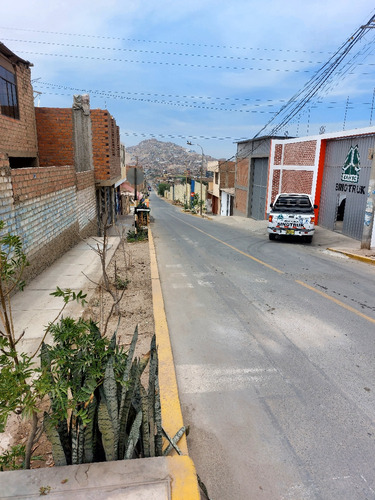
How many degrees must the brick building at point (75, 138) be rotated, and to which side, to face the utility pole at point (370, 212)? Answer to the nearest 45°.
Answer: approximately 45° to its right

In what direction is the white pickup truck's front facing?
away from the camera

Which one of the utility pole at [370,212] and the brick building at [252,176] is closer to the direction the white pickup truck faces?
the brick building

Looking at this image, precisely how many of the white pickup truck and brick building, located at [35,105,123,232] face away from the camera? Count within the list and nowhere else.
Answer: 1

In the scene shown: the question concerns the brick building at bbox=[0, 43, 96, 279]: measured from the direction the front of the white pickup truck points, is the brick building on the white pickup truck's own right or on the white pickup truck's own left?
on the white pickup truck's own left

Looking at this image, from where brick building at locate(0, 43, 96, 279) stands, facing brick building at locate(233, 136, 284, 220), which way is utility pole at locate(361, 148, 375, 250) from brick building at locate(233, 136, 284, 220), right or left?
right

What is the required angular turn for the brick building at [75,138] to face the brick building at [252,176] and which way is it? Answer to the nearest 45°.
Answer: approximately 45° to its left

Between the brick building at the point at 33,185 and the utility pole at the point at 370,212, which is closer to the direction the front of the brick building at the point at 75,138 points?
the utility pole

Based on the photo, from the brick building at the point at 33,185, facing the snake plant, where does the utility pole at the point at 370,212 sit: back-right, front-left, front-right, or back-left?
front-left

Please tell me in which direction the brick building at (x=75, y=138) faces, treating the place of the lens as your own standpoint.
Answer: facing to the right of the viewer

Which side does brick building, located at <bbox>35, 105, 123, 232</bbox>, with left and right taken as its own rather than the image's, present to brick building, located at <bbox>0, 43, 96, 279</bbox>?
right

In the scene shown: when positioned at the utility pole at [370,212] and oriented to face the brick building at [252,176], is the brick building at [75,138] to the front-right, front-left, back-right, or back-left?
front-left

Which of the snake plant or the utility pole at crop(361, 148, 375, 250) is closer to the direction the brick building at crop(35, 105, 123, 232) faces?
the utility pole

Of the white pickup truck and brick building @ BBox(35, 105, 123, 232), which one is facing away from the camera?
the white pickup truck

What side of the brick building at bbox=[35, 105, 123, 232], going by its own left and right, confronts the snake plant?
right

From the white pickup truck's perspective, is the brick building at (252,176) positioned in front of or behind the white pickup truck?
in front
